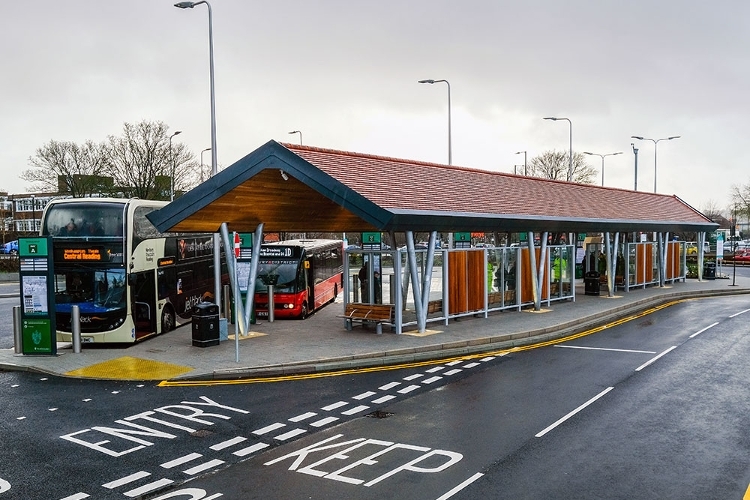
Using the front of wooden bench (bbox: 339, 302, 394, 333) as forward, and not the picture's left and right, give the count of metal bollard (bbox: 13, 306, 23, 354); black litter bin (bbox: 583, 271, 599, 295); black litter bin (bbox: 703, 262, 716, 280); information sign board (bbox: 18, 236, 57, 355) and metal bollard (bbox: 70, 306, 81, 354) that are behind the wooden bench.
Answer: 2

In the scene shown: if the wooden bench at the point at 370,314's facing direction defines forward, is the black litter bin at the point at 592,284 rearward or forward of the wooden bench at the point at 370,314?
rearward

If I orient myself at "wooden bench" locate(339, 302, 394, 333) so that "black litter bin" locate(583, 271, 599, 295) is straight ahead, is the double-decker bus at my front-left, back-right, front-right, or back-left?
back-left

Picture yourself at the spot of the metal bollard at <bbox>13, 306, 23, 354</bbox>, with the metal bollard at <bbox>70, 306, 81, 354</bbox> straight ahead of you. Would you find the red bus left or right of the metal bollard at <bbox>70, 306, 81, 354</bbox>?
left

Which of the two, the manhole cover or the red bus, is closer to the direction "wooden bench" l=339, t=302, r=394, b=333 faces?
the manhole cover

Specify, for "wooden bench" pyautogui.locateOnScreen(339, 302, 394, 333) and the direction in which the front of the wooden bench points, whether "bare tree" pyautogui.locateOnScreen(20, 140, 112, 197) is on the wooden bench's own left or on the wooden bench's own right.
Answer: on the wooden bench's own right

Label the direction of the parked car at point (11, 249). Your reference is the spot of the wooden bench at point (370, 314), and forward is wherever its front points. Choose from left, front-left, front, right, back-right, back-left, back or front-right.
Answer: right

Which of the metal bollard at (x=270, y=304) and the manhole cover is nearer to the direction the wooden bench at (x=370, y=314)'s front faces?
the manhole cover

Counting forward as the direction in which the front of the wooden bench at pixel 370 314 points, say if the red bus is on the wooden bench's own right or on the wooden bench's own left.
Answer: on the wooden bench's own right

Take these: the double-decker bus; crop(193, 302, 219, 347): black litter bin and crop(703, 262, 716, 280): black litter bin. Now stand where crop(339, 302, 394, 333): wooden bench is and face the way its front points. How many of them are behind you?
1

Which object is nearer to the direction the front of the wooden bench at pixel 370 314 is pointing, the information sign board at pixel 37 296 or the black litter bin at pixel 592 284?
the information sign board

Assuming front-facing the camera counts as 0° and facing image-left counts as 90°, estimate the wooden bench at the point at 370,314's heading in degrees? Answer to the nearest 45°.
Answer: approximately 45°

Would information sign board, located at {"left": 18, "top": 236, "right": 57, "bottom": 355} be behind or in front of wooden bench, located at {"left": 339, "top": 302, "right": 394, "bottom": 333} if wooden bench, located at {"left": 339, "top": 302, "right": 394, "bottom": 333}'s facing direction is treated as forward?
in front

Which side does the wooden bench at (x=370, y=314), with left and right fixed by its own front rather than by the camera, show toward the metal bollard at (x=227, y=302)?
right
